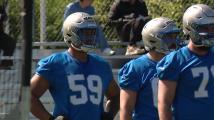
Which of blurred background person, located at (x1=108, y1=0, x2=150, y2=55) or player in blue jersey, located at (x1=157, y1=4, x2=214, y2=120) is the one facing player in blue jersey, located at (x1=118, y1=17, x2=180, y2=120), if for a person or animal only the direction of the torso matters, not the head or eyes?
the blurred background person

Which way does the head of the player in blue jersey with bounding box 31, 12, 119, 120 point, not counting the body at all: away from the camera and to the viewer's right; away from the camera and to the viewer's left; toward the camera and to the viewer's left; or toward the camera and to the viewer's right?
toward the camera and to the viewer's right

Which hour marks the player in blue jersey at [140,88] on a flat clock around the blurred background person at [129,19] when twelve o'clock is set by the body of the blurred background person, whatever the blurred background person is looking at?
The player in blue jersey is roughly at 12 o'clock from the blurred background person.

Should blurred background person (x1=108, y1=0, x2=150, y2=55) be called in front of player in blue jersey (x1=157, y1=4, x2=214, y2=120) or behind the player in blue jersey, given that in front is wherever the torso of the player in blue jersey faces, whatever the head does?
behind

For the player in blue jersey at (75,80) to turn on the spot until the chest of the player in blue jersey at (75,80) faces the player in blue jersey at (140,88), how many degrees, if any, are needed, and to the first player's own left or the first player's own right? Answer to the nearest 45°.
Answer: approximately 45° to the first player's own left

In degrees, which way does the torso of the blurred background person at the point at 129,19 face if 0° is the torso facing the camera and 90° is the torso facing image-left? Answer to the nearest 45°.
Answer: approximately 0°
